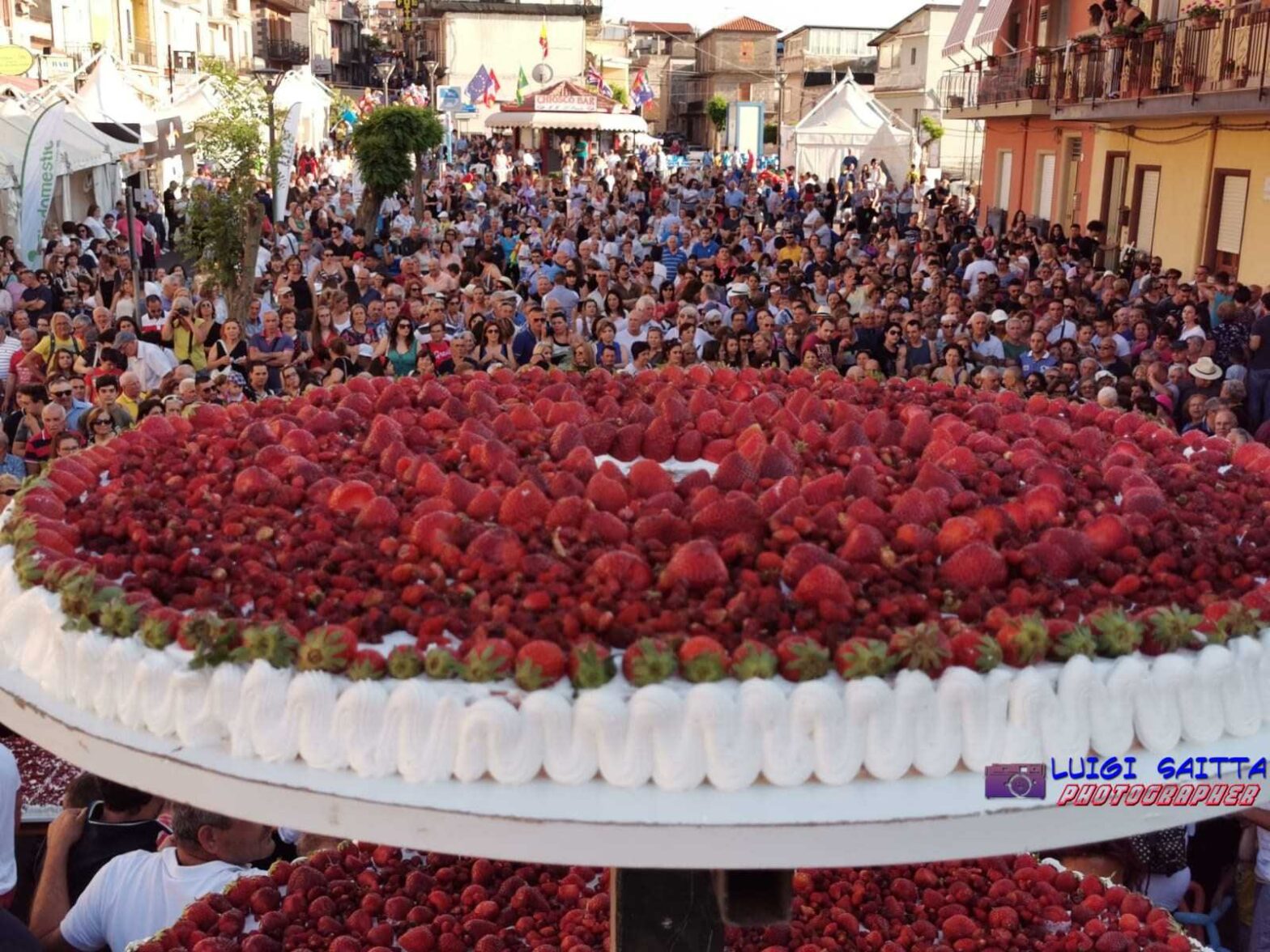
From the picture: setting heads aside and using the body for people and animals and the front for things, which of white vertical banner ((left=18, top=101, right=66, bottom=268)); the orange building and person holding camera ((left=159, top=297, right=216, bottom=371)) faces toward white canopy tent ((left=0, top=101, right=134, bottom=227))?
the orange building

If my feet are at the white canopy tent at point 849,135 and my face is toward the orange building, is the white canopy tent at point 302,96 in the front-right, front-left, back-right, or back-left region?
back-right

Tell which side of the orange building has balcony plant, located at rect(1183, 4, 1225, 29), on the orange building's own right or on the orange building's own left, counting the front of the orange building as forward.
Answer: on the orange building's own left

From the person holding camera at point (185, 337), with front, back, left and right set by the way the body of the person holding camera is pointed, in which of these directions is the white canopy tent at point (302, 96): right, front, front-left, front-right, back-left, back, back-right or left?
back

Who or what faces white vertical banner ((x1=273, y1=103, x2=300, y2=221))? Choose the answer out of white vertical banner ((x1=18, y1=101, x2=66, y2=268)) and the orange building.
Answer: the orange building

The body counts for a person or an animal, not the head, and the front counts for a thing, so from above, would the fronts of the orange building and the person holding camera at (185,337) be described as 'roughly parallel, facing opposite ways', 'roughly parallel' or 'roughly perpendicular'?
roughly perpendicular

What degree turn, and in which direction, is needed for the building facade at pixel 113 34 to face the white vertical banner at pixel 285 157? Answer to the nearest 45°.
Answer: approximately 45° to its right

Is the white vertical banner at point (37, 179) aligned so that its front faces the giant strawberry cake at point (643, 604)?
yes

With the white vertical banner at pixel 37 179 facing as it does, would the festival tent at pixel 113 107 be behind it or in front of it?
behind

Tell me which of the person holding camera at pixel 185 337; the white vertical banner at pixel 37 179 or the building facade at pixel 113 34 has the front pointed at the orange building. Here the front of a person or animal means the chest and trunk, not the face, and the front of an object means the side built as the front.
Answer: the building facade

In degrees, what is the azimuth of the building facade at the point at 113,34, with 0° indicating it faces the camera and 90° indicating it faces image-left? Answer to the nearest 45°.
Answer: approximately 315°
